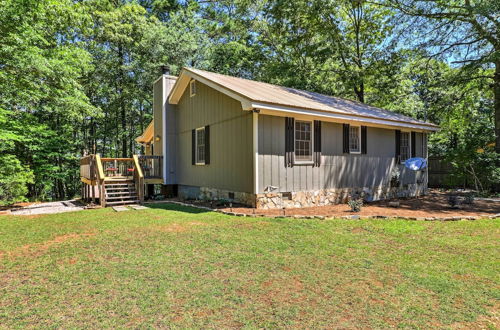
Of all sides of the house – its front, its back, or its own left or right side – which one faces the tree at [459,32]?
left

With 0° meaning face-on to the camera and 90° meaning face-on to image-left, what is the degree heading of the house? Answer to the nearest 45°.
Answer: approximately 315°

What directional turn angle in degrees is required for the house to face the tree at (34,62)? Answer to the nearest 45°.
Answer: approximately 135° to its right
